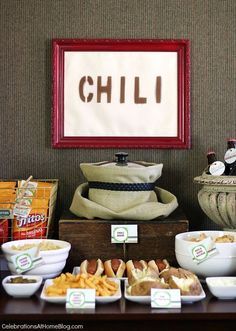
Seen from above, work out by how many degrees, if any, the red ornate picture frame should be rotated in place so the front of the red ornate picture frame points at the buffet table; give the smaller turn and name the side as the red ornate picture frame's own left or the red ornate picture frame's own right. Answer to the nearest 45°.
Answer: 0° — it already faces it

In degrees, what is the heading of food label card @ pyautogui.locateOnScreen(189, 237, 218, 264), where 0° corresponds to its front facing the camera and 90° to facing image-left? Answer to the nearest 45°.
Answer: approximately 0°

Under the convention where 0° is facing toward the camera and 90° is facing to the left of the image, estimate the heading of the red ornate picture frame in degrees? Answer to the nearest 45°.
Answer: approximately 0°
